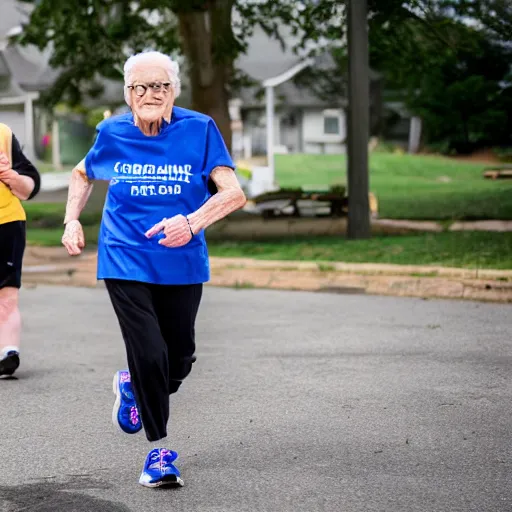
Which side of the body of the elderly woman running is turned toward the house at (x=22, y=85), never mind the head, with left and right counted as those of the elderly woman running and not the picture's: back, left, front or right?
back

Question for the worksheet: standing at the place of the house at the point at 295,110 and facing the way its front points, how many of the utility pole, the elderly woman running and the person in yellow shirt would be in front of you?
3

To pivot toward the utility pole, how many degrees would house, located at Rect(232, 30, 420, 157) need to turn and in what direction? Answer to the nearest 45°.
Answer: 0° — it already faces it

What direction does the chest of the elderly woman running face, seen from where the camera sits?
toward the camera

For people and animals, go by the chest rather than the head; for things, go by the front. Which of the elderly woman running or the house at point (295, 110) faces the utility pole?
the house

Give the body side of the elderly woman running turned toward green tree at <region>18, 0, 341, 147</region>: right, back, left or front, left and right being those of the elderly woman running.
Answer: back

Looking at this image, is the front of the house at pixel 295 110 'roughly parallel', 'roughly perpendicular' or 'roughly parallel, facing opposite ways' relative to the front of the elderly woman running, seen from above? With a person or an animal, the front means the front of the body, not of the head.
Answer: roughly parallel

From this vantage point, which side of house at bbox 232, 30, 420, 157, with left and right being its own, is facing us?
front

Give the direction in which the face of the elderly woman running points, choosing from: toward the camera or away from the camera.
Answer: toward the camera

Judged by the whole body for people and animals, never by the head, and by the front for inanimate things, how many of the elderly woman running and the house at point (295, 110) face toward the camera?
2

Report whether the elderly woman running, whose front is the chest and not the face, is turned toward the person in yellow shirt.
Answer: no

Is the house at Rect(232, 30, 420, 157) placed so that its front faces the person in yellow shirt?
yes
